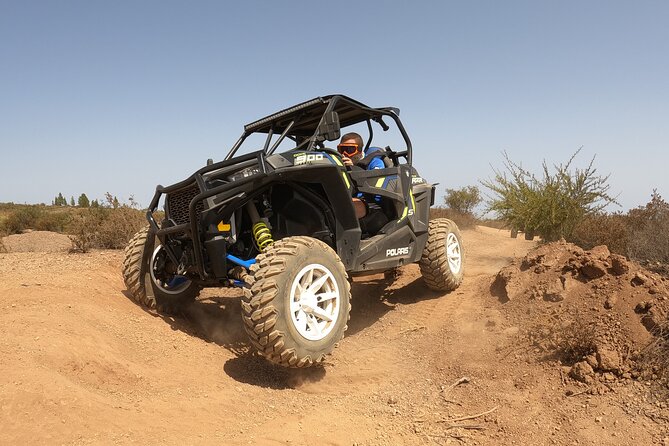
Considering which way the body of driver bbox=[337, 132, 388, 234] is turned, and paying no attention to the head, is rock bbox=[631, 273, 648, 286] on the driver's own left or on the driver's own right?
on the driver's own left

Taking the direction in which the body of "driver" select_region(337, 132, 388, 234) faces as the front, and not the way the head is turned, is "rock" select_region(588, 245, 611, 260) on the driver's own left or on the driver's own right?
on the driver's own left

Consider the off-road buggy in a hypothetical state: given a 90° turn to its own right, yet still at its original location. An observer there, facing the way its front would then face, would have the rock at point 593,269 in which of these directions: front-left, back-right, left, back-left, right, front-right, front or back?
back-right

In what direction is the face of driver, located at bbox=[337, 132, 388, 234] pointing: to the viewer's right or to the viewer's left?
to the viewer's left

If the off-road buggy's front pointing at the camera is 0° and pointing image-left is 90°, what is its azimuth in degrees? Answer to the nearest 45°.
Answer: approximately 45°

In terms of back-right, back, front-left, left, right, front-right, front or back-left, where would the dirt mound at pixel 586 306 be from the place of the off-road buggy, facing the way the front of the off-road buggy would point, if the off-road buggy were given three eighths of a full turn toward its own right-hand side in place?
right

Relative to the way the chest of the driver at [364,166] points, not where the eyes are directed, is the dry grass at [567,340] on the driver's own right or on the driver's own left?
on the driver's own left

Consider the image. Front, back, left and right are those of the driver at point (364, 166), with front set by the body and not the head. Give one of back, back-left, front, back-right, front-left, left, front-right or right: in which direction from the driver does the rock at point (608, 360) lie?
left

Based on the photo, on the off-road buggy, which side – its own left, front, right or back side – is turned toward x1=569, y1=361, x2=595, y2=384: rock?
left

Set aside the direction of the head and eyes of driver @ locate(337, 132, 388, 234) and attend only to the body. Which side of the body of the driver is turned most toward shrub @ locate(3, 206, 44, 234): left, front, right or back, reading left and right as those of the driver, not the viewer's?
right

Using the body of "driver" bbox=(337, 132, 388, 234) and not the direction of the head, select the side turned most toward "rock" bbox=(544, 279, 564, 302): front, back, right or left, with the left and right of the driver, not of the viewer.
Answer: left

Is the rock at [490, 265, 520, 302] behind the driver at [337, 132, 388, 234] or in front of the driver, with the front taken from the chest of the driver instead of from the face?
behind

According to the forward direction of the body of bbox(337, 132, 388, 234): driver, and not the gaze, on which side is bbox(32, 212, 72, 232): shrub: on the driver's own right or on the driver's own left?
on the driver's own right

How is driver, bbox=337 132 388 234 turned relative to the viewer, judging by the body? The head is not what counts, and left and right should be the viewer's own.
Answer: facing the viewer and to the left of the viewer

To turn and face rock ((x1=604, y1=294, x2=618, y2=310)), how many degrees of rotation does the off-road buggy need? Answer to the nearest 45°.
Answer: approximately 135° to its left

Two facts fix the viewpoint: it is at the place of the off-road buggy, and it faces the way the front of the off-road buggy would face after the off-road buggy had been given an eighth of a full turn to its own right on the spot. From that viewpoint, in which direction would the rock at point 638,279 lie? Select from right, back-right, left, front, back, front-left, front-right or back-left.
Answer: back
